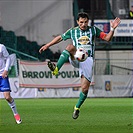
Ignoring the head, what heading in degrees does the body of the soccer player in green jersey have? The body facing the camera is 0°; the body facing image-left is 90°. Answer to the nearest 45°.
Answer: approximately 0°
